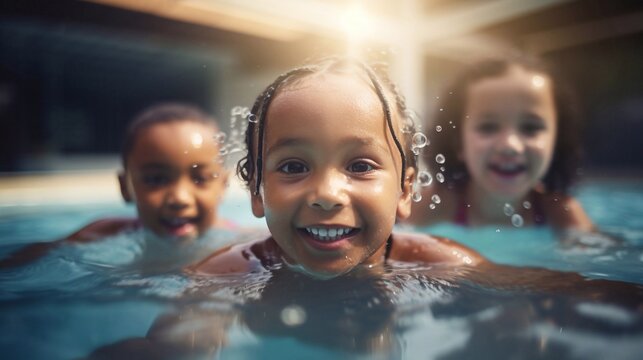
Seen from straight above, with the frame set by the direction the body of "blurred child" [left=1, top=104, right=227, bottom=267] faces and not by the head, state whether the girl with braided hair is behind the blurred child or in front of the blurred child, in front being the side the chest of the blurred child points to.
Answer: in front

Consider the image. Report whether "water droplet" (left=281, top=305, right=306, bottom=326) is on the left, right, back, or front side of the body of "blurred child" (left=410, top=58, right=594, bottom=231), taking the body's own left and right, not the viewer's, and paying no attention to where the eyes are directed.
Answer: front

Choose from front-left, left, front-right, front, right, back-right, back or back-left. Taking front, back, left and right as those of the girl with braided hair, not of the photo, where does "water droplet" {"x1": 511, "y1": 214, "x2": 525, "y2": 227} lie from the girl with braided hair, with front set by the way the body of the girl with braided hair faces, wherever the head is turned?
back-left

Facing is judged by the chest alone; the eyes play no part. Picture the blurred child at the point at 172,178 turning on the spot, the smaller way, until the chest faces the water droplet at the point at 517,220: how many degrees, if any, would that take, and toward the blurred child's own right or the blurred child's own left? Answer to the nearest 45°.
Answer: approximately 90° to the blurred child's own left

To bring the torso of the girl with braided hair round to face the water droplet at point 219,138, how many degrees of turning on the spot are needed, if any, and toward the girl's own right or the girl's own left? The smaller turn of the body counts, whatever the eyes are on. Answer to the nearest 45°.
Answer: approximately 135° to the girl's own right

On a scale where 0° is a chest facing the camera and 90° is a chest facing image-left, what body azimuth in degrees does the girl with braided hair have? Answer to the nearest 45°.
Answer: approximately 0°

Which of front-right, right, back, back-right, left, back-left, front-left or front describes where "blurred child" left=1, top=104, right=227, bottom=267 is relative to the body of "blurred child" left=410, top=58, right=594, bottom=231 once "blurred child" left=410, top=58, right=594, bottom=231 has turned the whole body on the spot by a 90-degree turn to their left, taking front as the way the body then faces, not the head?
back-right

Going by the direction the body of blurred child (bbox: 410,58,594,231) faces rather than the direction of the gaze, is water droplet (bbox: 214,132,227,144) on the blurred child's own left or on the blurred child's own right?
on the blurred child's own right

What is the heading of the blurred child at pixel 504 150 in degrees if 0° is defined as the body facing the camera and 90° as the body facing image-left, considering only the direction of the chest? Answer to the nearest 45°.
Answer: approximately 0°
